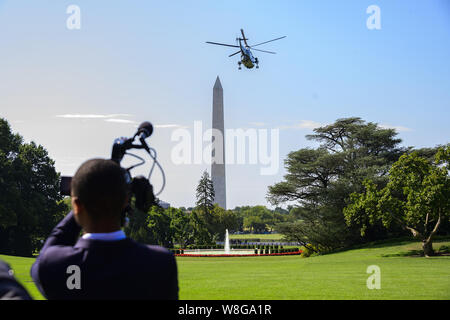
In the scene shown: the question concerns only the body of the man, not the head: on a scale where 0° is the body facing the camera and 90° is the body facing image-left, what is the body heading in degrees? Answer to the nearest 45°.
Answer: approximately 180°

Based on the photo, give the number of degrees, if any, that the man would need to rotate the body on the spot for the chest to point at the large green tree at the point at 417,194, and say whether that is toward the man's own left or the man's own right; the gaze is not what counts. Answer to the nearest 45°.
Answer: approximately 45° to the man's own right

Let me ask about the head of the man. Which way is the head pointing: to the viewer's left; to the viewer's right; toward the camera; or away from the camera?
away from the camera
